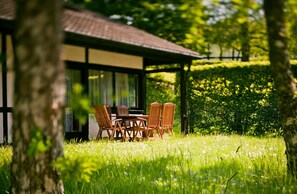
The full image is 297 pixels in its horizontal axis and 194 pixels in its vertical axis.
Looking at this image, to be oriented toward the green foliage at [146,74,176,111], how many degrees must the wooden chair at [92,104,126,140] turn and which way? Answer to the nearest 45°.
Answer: approximately 45° to its left

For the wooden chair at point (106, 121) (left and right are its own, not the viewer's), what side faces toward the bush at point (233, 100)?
front

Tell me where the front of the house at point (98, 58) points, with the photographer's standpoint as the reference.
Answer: facing the viewer and to the right of the viewer

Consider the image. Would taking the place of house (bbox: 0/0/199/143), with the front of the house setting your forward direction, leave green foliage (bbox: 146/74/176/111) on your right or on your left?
on your left

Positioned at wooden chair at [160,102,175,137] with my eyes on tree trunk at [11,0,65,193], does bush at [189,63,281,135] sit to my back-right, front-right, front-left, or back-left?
back-left

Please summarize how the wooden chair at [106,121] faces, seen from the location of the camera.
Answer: facing away from the viewer and to the right of the viewer

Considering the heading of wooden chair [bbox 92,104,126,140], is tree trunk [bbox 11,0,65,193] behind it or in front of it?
behind

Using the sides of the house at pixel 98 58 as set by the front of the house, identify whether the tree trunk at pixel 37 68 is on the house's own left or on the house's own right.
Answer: on the house's own right

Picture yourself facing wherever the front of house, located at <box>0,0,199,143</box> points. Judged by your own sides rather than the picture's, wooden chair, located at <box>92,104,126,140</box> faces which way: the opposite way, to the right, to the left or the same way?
to the left
